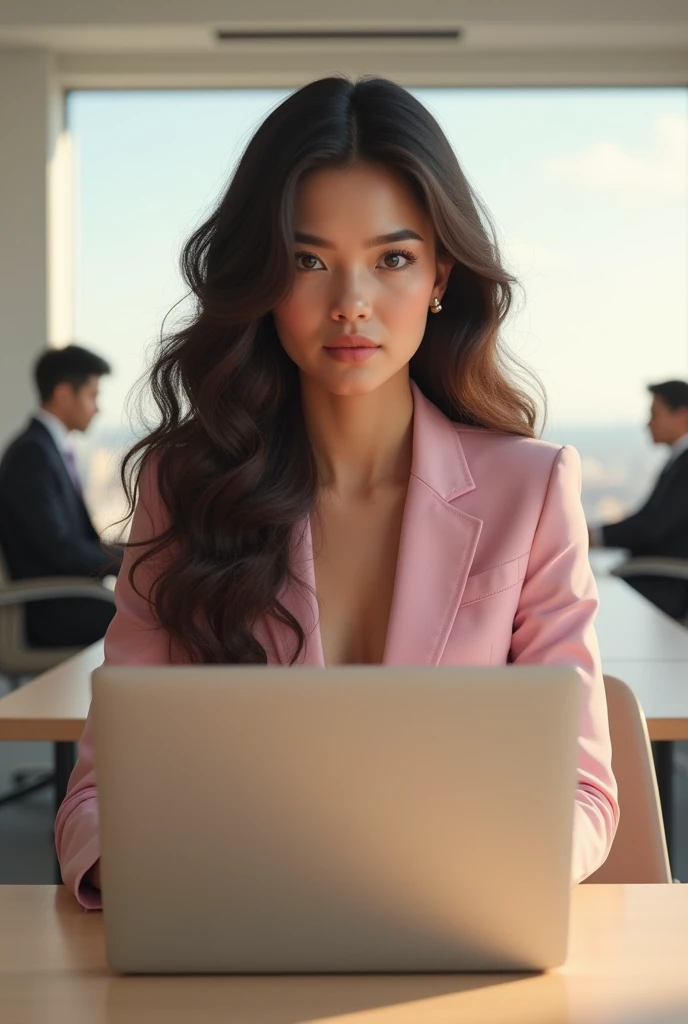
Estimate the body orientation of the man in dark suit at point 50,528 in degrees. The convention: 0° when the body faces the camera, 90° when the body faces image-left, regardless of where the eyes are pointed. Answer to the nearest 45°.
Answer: approximately 270°

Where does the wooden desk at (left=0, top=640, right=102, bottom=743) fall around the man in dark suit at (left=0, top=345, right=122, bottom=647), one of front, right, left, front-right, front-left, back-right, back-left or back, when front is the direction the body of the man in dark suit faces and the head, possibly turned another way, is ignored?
right

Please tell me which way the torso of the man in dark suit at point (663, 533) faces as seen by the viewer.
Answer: to the viewer's left

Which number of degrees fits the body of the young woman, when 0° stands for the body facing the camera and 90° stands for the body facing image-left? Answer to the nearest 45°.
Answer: approximately 0°

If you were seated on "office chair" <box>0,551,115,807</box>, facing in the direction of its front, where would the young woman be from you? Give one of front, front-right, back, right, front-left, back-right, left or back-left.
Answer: right

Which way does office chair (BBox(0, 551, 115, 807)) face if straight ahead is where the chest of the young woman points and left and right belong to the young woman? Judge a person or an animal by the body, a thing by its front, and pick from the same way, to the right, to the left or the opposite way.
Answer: to the left

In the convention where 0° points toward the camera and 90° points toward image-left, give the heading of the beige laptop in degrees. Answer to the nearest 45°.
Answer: approximately 180°

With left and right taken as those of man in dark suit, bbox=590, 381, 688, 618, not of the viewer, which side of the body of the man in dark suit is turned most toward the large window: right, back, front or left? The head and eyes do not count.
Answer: right

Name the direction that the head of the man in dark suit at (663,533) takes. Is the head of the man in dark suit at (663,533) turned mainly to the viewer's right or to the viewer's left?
to the viewer's left

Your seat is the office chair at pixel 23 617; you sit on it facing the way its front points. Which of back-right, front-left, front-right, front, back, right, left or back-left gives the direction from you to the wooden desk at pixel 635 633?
front-right

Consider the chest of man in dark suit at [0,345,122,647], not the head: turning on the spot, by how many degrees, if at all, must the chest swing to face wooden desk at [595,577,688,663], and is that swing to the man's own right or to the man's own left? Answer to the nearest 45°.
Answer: approximately 45° to the man's own right

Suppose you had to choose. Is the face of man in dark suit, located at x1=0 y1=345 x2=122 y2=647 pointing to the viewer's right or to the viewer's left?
to the viewer's right

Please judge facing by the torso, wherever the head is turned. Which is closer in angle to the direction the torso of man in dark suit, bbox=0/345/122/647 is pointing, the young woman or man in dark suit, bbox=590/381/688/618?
the man in dark suit

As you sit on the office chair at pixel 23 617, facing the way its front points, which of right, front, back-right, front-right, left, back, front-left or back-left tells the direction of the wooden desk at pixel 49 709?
right

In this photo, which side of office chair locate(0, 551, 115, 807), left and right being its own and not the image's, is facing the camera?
right
